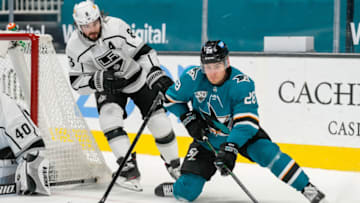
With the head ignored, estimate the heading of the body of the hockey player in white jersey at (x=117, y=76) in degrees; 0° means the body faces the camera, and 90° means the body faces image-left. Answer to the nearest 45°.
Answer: approximately 0°

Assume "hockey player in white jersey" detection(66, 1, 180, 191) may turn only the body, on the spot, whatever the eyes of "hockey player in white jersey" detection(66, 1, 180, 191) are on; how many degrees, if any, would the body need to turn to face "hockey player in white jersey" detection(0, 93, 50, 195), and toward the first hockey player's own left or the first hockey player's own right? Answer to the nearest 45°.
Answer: approximately 45° to the first hockey player's own right
